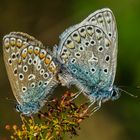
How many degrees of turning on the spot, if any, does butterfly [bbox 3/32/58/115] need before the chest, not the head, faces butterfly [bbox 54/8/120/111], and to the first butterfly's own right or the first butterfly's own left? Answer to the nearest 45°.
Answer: approximately 180°

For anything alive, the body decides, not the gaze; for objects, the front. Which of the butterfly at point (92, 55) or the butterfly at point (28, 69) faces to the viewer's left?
the butterfly at point (28, 69)

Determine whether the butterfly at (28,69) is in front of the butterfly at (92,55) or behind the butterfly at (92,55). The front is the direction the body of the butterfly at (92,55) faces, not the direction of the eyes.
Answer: behind

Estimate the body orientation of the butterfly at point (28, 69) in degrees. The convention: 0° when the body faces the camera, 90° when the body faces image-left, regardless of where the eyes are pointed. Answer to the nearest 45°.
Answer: approximately 90°

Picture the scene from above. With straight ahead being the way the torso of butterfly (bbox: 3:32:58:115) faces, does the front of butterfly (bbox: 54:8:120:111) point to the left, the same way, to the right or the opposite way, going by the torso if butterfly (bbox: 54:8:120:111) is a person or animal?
the opposite way

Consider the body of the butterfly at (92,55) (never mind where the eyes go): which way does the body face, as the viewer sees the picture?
to the viewer's right

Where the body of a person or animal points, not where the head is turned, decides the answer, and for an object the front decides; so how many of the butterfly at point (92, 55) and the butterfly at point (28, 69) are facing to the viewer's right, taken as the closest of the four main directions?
1
